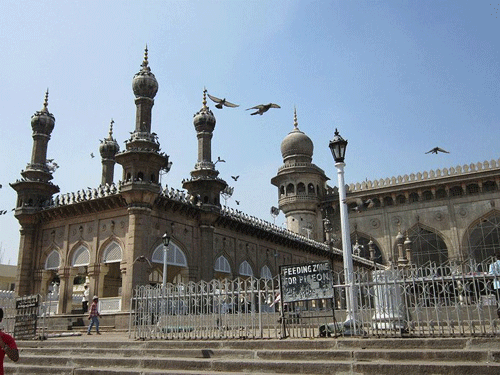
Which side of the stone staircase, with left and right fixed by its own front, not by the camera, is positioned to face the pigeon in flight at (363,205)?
back

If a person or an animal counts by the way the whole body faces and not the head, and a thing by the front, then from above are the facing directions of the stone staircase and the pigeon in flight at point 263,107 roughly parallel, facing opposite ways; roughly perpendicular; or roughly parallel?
roughly perpendicular

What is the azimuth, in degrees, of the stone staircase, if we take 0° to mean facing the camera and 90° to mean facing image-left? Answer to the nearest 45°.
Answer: approximately 0°

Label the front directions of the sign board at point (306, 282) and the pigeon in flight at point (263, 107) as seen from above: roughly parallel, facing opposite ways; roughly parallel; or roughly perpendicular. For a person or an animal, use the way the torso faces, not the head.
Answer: roughly perpendicular

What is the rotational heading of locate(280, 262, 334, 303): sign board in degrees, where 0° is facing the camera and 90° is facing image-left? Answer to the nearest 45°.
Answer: approximately 0°
